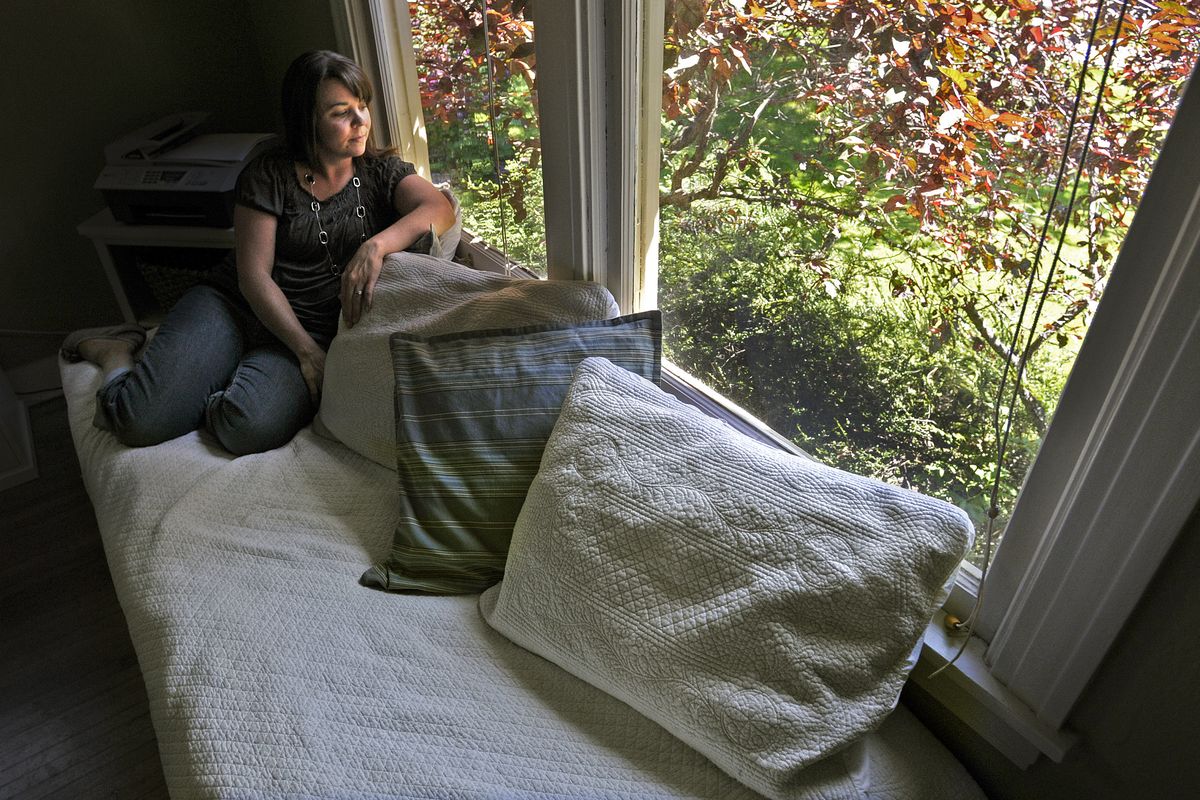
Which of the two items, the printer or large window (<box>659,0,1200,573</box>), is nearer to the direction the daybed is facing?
the printer

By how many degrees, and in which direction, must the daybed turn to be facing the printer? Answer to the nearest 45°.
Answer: approximately 45° to its right

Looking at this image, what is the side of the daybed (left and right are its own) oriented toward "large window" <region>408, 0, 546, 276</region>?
right

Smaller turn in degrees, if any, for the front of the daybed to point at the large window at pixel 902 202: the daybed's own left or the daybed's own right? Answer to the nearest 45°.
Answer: approximately 180°

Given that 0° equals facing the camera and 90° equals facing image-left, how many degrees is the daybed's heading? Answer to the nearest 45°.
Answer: approximately 90°

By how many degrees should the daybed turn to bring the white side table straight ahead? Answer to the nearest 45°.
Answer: approximately 45° to its right
